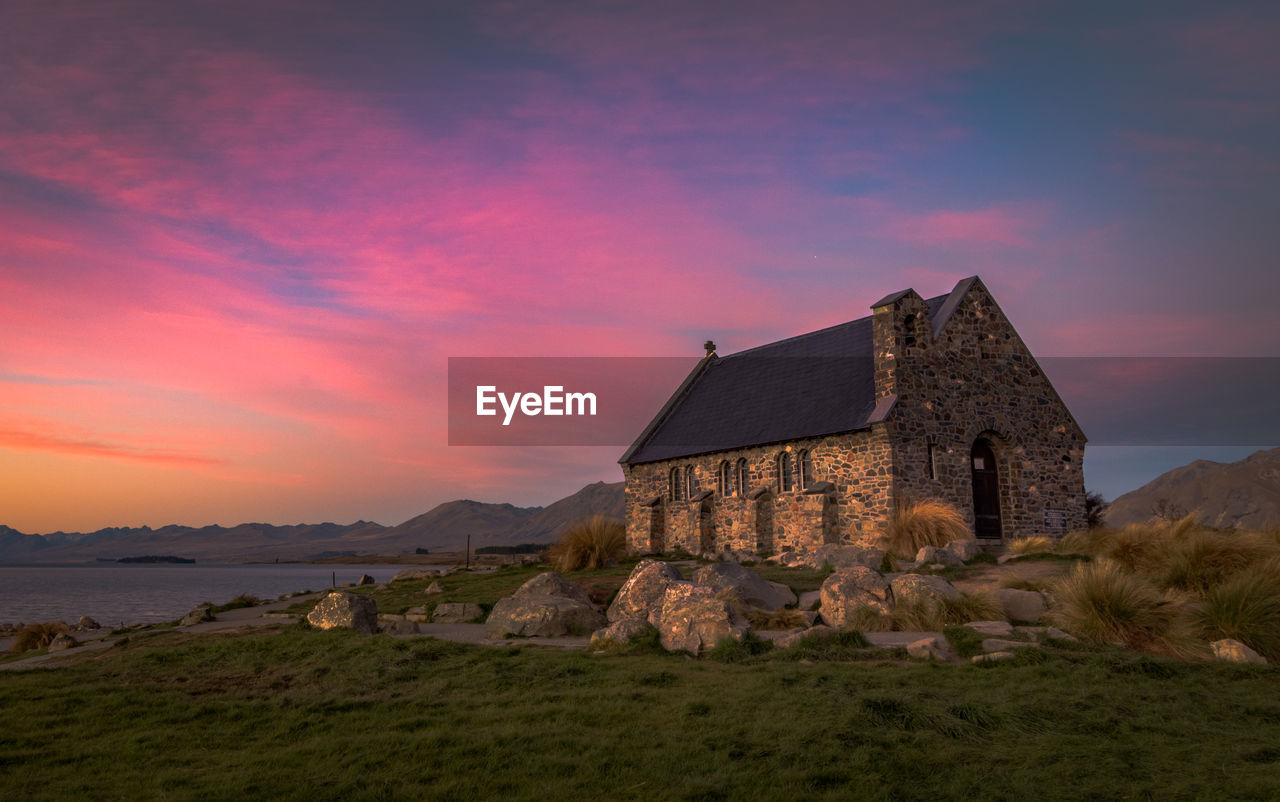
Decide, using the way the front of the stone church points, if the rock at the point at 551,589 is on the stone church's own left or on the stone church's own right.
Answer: on the stone church's own right

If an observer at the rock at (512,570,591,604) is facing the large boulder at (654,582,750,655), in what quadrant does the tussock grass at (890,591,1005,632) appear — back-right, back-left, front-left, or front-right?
front-left

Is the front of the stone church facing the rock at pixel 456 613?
no

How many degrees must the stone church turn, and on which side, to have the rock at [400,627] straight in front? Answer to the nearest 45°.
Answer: approximately 90° to its right

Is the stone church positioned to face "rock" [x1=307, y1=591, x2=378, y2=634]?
no

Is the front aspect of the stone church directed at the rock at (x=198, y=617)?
no

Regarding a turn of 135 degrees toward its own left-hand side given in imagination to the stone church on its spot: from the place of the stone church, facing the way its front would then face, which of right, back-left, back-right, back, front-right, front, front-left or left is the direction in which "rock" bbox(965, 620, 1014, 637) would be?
back

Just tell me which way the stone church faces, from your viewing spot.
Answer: facing the viewer and to the right of the viewer

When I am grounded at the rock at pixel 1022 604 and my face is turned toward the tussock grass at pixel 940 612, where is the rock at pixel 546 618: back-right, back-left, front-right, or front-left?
front-right

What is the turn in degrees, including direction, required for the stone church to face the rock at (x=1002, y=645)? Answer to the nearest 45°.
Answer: approximately 45° to its right

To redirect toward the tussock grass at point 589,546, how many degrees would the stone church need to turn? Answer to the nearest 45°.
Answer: approximately 135° to its right

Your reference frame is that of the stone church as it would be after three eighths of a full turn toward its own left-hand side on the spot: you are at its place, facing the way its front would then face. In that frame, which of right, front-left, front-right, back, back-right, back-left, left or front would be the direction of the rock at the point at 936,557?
back

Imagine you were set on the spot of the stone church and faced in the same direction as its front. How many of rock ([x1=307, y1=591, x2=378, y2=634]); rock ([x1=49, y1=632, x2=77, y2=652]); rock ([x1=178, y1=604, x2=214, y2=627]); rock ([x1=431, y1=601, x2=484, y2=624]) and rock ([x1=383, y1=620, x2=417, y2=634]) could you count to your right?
5

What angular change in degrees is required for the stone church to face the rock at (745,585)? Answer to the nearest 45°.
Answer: approximately 45° to its right

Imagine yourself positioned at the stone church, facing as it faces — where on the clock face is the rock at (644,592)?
The rock is roughly at 2 o'clock from the stone church.

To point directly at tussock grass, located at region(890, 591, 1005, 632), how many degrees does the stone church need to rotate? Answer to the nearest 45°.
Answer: approximately 45° to its right
